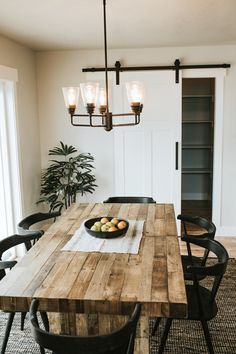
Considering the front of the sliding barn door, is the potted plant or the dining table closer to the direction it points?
the dining table

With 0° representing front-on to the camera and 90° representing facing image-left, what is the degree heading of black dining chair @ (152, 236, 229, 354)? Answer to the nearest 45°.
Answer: approximately 90°

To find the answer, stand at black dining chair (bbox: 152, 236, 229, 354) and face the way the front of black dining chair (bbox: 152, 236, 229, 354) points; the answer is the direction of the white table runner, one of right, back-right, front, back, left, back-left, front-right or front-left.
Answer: front

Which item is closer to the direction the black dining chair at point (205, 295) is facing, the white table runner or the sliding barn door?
the white table runner

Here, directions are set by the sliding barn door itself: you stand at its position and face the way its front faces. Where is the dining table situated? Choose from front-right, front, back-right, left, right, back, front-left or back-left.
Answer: front

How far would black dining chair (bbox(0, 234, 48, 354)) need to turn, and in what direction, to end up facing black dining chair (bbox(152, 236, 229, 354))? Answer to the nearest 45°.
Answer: approximately 45° to its right

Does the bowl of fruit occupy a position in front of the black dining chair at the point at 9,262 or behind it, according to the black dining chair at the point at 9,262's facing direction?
in front

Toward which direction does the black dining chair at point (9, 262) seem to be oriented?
to the viewer's right

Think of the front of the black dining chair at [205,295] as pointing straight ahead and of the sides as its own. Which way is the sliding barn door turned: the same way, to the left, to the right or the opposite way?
to the left

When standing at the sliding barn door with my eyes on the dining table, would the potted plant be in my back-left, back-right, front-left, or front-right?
front-right

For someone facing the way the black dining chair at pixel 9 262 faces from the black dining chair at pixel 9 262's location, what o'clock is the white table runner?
The white table runner is roughly at 11 o'clock from the black dining chair.

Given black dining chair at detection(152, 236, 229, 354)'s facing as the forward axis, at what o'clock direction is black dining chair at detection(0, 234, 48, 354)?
black dining chair at detection(0, 234, 48, 354) is roughly at 12 o'clock from black dining chair at detection(152, 236, 229, 354).

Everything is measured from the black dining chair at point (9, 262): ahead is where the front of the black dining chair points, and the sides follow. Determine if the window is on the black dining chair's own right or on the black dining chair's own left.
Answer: on the black dining chair's own left

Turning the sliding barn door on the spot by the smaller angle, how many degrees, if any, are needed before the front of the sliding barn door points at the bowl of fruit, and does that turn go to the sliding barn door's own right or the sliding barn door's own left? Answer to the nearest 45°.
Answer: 0° — it already faces it

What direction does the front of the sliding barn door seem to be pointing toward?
toward the camera
